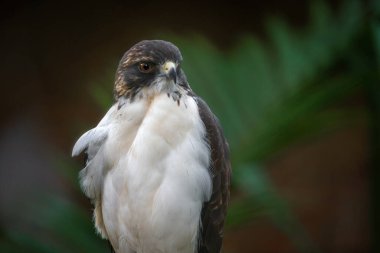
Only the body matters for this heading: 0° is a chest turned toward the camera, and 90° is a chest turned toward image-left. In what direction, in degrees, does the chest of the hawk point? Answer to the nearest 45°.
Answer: approximately 0°
